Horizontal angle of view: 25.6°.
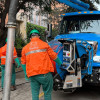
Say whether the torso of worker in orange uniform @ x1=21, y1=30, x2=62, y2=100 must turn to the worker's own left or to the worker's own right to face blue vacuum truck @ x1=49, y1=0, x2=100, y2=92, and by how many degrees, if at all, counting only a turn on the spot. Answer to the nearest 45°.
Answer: approximately 45° to the worker's own right

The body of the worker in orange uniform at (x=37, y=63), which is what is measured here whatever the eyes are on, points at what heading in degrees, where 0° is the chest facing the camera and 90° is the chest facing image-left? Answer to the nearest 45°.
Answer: approximately 180°
